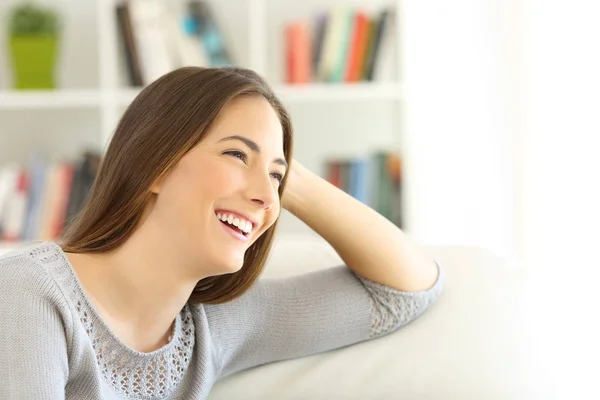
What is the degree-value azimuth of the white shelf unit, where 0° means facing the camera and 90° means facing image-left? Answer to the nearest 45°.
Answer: approximately 0°

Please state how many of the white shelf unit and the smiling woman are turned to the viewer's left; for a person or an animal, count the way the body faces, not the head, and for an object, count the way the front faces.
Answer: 0

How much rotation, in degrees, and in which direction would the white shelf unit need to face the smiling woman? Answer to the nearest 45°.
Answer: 0° — it already faces them
